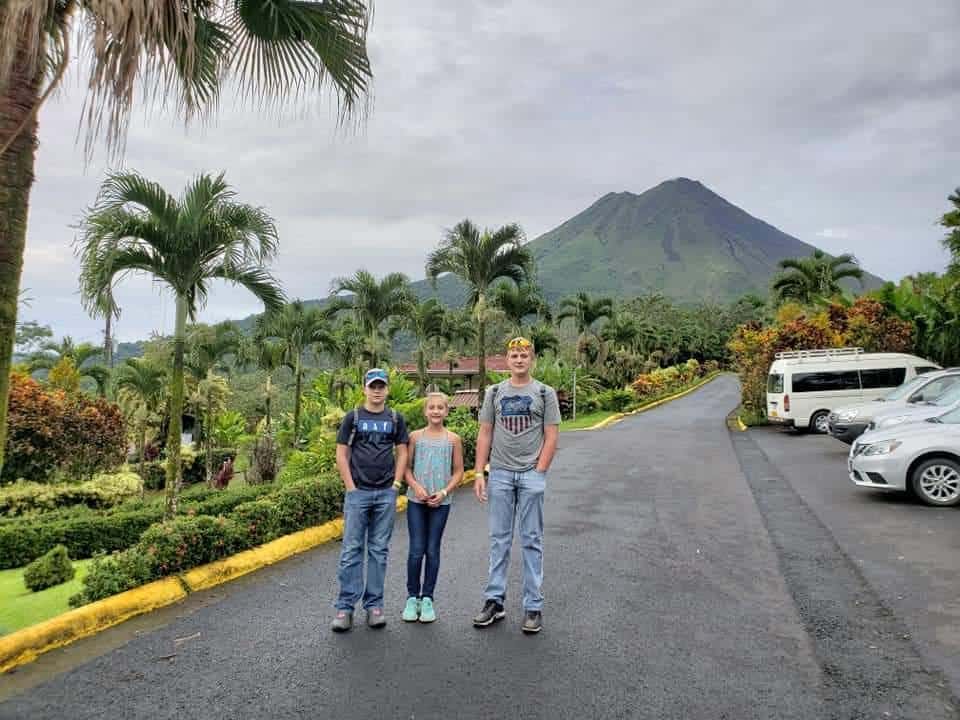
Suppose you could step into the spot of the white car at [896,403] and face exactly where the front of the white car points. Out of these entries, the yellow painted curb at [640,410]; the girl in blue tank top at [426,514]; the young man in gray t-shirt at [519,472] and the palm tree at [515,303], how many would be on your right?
2

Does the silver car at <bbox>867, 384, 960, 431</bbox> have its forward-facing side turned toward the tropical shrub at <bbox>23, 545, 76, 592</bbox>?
yes

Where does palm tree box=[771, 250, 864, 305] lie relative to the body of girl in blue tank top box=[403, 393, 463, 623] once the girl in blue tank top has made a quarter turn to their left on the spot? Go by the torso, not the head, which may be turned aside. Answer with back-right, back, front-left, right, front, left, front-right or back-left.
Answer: front-left

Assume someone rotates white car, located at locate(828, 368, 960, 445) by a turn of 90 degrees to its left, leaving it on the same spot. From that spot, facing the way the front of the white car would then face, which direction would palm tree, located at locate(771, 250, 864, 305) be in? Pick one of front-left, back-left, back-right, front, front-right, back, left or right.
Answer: back-left

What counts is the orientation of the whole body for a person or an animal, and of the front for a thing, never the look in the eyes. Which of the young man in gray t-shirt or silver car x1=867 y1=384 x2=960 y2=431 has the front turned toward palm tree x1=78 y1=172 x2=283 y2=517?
the silver car

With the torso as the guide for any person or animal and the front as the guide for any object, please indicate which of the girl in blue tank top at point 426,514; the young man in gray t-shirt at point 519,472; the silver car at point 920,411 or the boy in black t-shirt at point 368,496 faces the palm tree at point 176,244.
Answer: the silver car

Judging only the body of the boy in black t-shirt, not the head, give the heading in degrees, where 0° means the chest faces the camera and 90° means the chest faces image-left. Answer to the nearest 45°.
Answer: approximately 0°

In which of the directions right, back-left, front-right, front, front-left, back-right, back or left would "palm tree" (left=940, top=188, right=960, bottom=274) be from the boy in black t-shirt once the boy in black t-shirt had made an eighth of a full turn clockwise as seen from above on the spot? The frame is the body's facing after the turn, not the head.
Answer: back

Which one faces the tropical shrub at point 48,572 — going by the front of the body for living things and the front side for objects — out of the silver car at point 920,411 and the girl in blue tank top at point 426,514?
the silver car

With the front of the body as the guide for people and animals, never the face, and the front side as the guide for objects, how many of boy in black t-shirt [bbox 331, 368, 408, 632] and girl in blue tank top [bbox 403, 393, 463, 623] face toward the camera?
2
